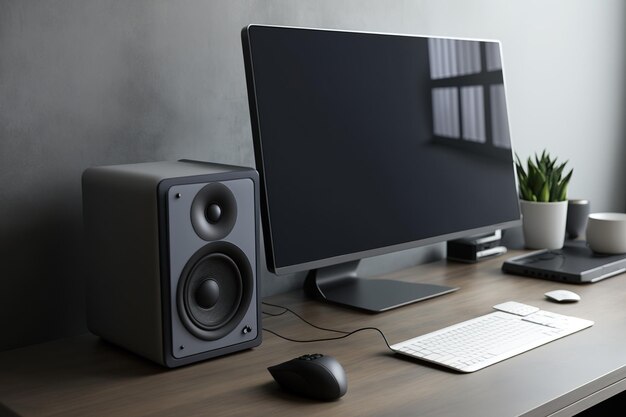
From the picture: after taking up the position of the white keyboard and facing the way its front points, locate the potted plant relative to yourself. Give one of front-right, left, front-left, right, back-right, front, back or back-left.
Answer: back-left

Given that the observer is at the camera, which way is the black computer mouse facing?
facing away from the viewer and to the left of the viewer

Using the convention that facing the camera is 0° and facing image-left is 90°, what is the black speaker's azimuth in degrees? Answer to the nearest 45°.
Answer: approximately 315°

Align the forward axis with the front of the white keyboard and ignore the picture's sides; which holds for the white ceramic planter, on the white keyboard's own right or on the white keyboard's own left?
on the white keyboard's own left

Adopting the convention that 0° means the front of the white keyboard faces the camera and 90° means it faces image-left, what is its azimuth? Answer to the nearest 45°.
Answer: approximately 315°

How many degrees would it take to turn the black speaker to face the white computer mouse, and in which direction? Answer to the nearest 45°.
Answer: approximately 45° to its left

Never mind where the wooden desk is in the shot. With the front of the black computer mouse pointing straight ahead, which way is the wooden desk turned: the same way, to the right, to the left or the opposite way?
the opposite way
